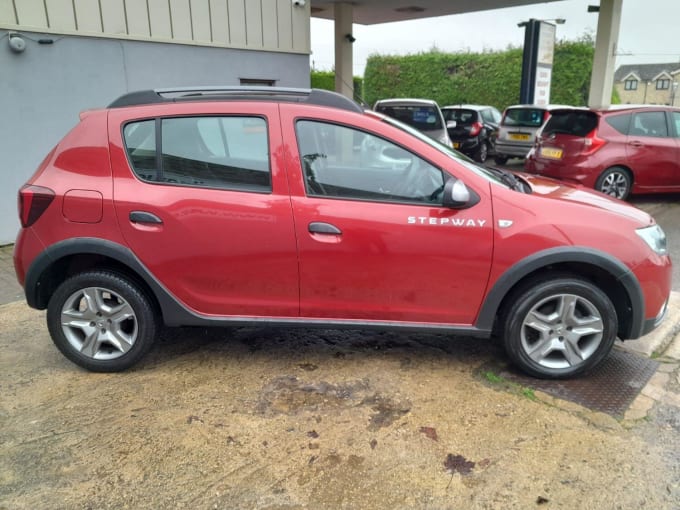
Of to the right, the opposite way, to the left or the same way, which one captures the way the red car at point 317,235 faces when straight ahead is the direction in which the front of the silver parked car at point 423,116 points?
to the right

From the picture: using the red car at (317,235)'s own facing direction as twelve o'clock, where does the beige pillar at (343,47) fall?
The beige pillar is roughly at 9 o'clock from the red car.

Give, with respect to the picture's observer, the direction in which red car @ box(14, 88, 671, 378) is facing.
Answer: facing to the right of the viewer

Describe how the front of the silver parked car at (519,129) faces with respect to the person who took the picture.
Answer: facing away from the viewer and to the right of the viewer

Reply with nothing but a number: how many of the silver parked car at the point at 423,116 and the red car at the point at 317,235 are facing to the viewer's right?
1

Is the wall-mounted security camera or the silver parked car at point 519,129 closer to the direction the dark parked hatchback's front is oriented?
the silver parked car

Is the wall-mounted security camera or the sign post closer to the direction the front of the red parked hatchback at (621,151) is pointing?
the sign post

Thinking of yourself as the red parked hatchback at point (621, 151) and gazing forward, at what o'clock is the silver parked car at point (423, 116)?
The silver parked car is roughly at 8 o'clock from the red parked hatchback.

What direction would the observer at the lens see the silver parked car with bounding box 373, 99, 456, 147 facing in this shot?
facing away from the viewer

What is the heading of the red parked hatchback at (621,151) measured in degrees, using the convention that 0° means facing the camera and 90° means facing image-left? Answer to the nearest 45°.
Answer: approximately 225°
